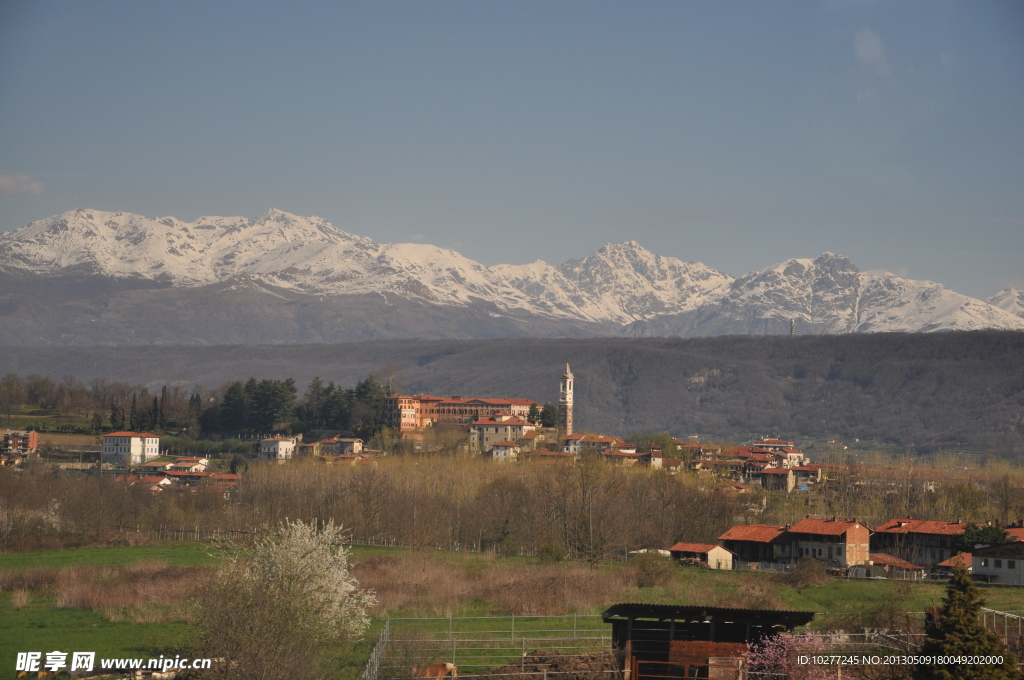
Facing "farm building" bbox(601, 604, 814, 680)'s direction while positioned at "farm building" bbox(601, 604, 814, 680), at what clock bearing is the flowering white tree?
The flowering white tree is roughly at 3 o'clock from the farm building.

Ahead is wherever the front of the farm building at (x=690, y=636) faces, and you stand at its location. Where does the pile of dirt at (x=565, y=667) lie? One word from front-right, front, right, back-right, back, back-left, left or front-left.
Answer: right

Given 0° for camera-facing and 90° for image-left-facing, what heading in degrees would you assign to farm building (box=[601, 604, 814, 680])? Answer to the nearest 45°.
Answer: approximately 0°

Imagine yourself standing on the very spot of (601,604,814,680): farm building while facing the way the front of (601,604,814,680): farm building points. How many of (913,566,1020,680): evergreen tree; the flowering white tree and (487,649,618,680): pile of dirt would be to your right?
2

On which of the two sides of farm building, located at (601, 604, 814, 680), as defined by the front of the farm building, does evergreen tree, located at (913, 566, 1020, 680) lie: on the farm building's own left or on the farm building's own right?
on the farm building's own left

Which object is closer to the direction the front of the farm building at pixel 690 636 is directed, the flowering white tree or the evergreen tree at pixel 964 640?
the evergreen tree

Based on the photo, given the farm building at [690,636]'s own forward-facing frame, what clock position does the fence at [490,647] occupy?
The fence is roughly at 4 o'clock from the farm building.
